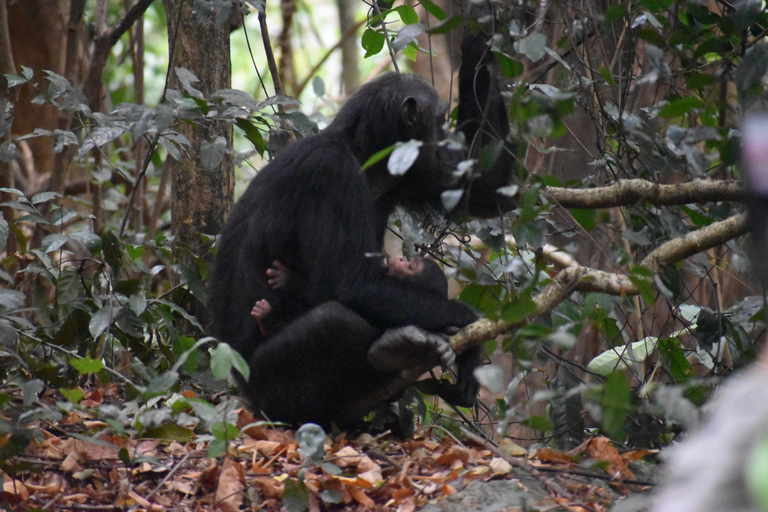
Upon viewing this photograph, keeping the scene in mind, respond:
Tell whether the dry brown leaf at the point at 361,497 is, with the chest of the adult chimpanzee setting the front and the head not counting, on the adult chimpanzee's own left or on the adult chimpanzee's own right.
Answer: on the adult chimpanzee's own right

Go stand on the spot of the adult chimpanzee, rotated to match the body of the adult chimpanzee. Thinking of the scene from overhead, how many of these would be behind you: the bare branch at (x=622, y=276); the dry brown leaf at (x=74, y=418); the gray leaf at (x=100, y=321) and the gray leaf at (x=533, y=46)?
2

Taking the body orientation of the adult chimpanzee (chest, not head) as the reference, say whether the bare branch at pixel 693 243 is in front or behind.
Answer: in front

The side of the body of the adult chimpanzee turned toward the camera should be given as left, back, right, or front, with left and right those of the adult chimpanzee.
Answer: right

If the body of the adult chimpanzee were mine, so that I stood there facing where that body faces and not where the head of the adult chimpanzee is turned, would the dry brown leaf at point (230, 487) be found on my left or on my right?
on my right

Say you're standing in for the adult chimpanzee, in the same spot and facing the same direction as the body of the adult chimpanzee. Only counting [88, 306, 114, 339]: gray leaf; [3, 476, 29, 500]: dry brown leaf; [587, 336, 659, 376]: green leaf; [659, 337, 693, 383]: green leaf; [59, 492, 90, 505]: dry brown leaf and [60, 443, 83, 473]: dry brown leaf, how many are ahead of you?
2

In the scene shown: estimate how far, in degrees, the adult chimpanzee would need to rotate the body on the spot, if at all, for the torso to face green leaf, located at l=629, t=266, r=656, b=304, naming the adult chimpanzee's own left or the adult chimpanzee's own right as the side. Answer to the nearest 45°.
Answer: approximately 45° to the adult chimpanzee's own right

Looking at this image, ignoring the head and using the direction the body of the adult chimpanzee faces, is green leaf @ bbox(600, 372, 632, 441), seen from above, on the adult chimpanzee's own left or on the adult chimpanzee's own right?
on the adult chimpanzee's own right

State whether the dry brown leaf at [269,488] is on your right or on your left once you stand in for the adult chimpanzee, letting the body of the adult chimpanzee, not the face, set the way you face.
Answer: on your right

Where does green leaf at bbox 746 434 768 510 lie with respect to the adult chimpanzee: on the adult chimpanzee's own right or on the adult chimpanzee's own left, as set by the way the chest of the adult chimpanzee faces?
on the adult chimpanzee's own right

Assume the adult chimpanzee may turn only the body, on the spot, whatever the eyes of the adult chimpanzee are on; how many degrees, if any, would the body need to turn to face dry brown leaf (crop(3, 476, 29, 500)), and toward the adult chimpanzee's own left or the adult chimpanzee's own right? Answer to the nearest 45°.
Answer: approximately 135° to the adult chimpanzee's own right
